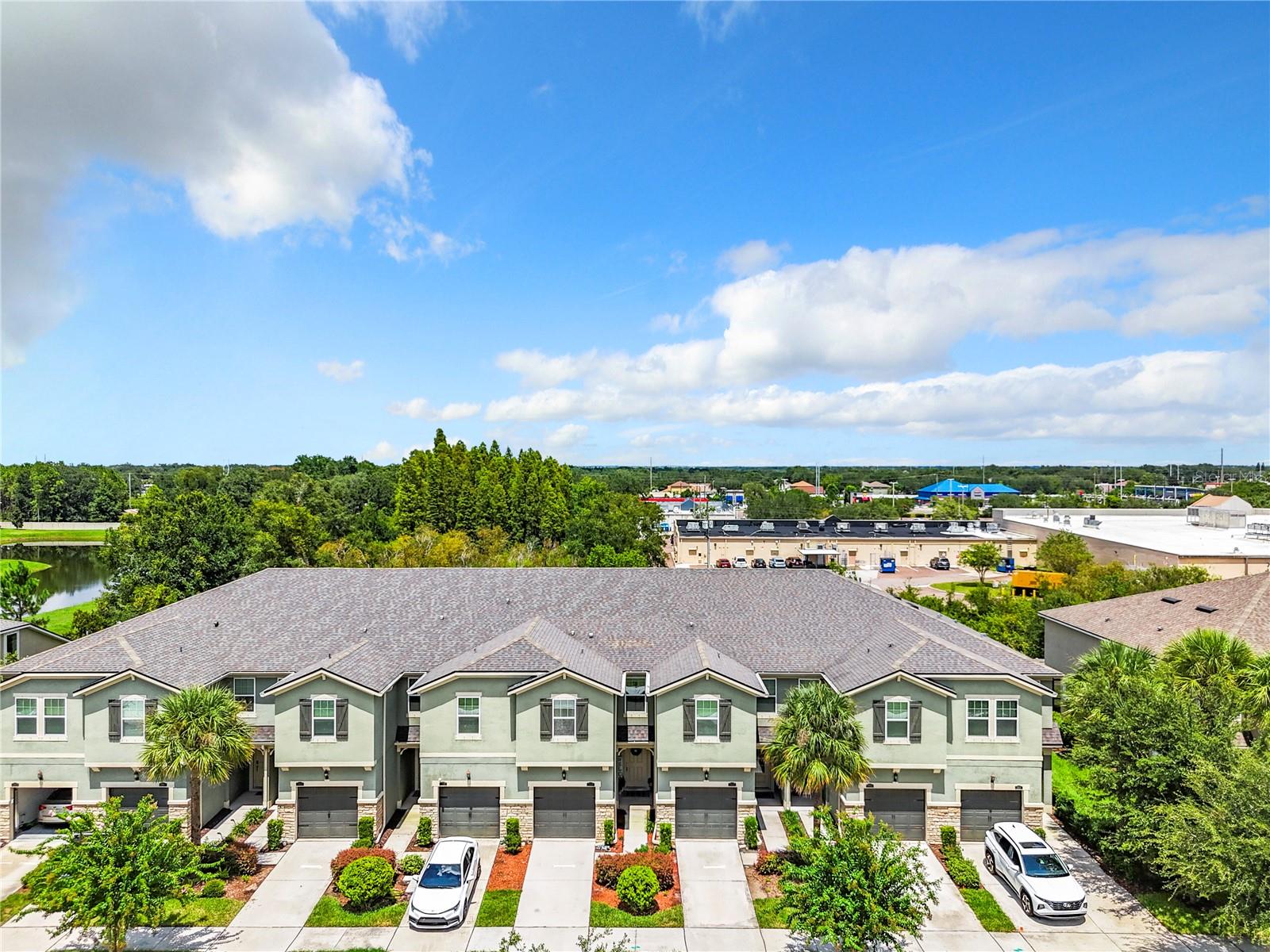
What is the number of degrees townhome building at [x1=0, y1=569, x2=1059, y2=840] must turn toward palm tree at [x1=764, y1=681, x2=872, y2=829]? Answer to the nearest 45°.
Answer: approximately 90° to its left

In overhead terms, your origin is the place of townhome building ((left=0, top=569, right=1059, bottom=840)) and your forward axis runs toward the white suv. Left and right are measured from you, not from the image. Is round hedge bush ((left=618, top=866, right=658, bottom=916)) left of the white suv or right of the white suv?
right

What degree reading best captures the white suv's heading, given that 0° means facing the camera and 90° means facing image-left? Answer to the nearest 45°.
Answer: approximately 315°

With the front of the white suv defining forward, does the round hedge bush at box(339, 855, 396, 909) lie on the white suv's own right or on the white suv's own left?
on the white suv's own right

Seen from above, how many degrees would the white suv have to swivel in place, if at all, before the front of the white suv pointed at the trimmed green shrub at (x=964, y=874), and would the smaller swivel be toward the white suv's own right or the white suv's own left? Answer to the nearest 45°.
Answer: approximately 135° to the white suv's own right
